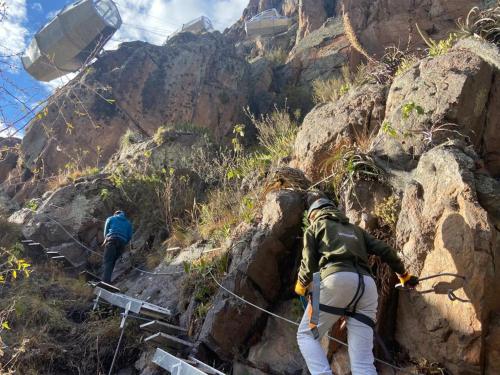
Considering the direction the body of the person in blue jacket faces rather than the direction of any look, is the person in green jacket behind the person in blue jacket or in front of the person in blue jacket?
behind

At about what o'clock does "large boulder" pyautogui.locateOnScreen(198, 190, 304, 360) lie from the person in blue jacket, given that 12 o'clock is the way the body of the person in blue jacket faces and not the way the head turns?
The large boulder is roughly at 5 o'clock from the person in blue jacket.

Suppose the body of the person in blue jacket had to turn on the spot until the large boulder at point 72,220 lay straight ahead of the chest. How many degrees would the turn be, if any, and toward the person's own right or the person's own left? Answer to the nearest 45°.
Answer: approximately 45° to the person's own left

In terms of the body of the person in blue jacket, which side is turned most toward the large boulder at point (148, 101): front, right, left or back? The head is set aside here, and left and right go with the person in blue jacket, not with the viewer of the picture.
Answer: front

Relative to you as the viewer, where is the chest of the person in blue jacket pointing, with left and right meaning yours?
facing away from the viewer

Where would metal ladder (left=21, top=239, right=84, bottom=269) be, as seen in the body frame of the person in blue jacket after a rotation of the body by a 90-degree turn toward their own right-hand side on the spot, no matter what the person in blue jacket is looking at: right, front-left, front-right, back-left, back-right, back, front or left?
back-left

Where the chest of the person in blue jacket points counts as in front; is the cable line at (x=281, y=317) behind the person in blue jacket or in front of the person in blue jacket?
behind

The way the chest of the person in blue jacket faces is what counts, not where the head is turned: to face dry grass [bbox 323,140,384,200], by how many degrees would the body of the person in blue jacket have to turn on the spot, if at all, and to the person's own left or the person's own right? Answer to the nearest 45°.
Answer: approximately 135° to the person's own right

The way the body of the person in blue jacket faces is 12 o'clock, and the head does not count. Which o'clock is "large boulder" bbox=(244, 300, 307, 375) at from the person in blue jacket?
The large boulder is roughly at 5 o'clock from the person in blue jacket.
